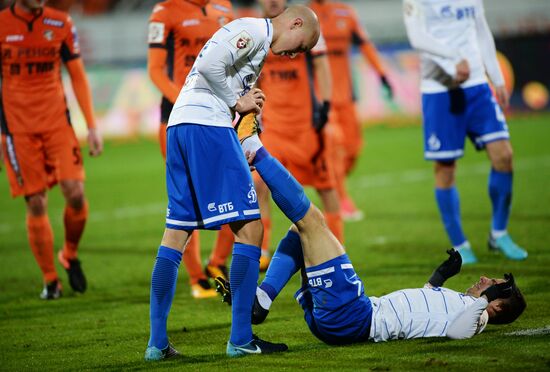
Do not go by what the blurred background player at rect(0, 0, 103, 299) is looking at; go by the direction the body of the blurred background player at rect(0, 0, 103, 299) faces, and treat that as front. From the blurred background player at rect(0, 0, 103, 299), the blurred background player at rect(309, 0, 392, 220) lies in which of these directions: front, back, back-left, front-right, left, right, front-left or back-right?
back-left

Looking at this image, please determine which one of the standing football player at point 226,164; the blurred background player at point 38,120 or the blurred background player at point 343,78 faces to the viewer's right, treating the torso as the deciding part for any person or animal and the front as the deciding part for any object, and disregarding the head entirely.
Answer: the standing football player

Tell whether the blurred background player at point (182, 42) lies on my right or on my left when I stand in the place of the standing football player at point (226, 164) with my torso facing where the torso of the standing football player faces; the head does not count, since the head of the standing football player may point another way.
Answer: on my left

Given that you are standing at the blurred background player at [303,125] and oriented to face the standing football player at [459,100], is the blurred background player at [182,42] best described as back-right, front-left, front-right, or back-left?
back-right

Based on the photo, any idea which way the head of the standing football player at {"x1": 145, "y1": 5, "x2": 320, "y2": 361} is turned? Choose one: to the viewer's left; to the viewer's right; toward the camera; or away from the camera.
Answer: to the viewer's right

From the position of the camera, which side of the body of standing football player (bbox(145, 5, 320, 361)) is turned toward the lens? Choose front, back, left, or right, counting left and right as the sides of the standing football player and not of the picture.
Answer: right

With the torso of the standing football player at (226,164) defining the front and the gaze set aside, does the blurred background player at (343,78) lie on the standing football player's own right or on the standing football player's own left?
on the standing football player's own left

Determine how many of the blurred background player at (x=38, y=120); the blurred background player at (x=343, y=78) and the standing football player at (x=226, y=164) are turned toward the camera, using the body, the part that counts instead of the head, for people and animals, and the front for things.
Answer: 2

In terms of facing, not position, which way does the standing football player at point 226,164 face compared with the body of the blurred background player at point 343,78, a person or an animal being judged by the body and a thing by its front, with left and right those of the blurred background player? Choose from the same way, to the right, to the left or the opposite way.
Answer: to the left

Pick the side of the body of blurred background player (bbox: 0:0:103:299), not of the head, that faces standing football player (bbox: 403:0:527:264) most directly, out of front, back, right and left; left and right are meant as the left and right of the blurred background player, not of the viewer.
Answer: left

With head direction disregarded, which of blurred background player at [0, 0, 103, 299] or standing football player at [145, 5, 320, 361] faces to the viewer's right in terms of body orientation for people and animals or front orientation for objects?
the standing football player

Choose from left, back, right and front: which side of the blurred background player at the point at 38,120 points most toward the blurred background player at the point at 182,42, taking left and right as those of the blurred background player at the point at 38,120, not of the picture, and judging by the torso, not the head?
left
